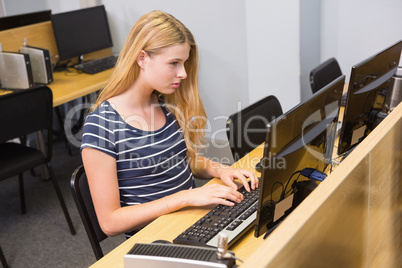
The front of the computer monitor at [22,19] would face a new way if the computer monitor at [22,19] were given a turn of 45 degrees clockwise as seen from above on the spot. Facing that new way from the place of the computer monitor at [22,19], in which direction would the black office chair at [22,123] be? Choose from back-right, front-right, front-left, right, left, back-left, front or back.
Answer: front

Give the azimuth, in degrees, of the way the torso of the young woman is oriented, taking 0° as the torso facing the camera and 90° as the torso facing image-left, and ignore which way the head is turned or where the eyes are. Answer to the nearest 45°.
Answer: approximately 315°

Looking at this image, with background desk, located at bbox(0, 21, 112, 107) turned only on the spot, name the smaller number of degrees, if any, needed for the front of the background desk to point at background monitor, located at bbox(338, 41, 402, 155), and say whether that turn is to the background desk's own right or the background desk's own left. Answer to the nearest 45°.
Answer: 0° — it already faces it

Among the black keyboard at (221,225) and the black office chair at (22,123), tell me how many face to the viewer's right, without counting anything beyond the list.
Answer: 0

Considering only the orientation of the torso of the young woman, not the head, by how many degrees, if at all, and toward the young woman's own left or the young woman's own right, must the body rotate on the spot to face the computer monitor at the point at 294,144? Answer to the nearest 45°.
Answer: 0° — they already face it

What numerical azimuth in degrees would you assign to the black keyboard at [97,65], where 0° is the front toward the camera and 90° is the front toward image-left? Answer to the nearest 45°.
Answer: approximately 315°

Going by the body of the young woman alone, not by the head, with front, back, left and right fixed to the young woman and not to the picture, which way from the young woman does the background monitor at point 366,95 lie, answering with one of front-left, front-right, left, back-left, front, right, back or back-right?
front-left

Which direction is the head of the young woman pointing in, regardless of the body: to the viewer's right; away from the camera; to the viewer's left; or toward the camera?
to the viewer's right

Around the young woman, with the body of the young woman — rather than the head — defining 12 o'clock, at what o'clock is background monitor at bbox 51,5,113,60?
The background monitor is roughly at 7 o'clock from the young woman.

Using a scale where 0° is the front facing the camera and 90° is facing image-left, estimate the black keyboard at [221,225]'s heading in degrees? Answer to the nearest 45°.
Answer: approximately 135°

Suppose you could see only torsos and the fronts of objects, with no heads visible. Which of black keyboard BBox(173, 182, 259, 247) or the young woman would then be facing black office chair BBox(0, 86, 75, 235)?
the black keyboard

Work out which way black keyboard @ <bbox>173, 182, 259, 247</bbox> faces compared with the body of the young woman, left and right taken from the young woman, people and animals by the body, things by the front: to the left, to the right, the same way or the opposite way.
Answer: the opposite way
